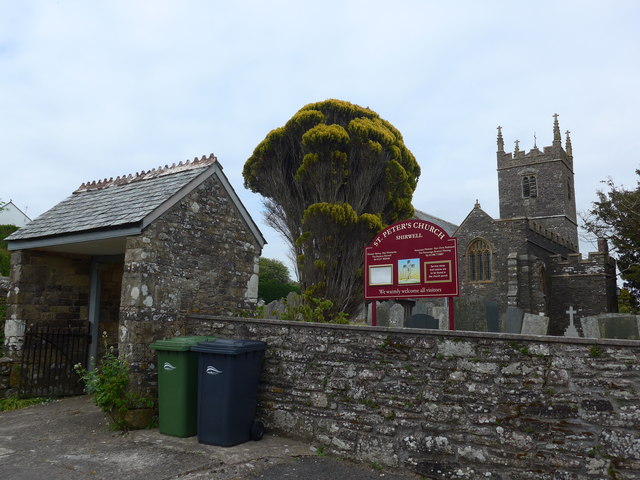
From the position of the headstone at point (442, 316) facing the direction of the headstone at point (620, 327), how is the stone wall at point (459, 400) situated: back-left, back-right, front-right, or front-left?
front-right

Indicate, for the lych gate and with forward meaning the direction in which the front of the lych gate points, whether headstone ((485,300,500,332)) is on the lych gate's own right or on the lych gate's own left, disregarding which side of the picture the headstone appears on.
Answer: on the lych gate's own left

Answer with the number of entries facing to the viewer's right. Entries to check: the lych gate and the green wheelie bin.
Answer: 0

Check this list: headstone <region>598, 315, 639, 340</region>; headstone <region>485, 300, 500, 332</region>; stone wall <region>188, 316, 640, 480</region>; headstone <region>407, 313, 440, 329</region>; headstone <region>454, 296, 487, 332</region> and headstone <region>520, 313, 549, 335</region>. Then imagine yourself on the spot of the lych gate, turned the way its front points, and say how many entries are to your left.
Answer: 6

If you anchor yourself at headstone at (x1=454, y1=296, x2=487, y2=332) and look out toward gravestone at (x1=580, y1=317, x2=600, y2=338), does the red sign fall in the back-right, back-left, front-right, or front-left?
back-right

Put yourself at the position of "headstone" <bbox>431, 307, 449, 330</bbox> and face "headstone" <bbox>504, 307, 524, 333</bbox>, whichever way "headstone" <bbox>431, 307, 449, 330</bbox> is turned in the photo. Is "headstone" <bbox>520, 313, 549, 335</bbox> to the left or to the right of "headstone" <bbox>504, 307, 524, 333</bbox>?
right

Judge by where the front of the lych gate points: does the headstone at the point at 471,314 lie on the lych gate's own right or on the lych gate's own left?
on the lych gate's own left

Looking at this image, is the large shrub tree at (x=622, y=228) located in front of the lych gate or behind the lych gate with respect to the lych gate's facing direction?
behind

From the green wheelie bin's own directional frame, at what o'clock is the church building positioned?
The church building is roughly at 6 o'clock from the green wheelie bin.

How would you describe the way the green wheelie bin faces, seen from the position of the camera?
facing the viewer and to the left of the viewer
